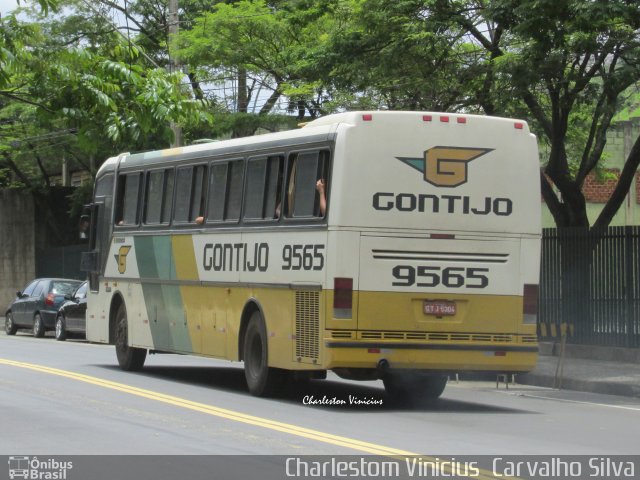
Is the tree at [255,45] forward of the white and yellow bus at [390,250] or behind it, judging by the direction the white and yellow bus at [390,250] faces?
forward

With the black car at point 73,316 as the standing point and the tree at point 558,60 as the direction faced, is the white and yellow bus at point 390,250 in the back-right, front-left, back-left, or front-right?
front-right

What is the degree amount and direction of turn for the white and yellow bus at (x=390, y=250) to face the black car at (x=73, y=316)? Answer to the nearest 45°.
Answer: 0° — it already faces it

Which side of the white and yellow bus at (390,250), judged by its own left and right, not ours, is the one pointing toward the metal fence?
right

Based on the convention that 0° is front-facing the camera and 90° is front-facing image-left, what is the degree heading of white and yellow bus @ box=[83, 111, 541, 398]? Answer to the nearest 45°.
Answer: approximately 135°

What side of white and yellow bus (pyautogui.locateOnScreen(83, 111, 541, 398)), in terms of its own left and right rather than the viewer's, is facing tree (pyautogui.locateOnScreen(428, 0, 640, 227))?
right
